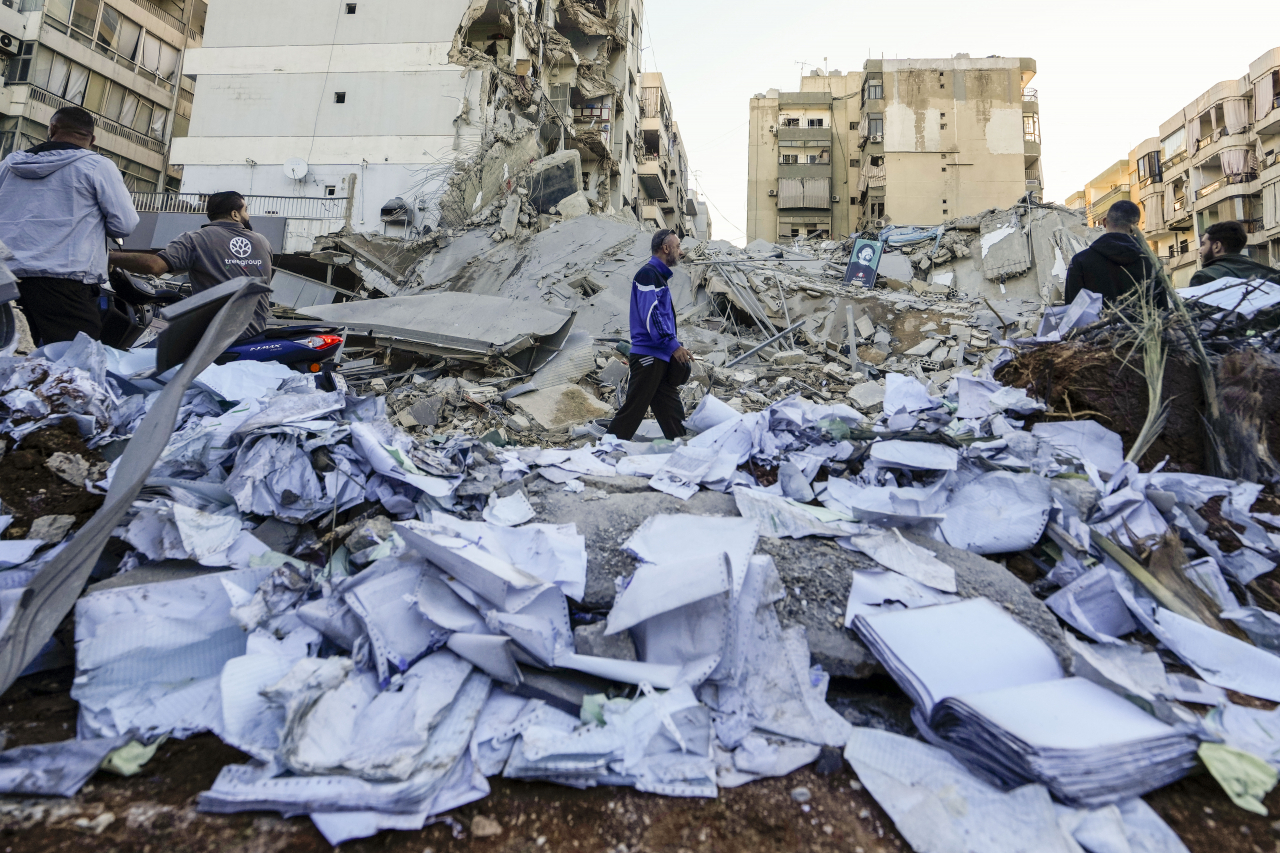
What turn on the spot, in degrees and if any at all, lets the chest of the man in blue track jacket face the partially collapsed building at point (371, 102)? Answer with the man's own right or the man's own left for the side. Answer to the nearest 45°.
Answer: approximately 135° to the man's own left

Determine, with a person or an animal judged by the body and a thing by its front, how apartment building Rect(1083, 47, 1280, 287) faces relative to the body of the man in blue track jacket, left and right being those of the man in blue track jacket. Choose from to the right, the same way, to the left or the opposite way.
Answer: the opposite way

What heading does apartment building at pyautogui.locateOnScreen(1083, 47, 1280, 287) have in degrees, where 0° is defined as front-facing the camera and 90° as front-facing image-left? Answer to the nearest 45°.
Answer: approximately 45°

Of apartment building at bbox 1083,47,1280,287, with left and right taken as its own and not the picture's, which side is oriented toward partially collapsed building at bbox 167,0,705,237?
front

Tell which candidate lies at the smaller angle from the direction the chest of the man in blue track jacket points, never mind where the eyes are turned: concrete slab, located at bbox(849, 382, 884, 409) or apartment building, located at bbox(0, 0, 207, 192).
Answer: the concrete slab

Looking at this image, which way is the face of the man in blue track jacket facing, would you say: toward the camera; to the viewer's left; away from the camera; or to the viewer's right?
to the viewer's right

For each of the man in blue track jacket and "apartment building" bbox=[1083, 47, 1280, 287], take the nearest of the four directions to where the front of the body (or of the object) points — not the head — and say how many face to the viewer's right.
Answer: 1

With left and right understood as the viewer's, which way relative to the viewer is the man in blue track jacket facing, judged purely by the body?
facing to the right of the viewer

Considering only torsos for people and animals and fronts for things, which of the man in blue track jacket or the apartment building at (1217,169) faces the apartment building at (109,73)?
the apartment building at (1217,169)

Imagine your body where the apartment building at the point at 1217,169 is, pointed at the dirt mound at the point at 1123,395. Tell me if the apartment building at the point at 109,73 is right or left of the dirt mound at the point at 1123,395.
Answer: right

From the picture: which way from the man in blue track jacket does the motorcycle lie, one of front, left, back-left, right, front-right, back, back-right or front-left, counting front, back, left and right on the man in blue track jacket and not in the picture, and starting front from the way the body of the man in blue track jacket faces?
back
